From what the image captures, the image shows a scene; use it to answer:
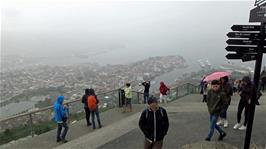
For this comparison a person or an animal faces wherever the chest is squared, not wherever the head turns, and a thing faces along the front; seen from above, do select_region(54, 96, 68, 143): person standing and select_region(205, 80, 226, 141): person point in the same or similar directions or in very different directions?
very different directions

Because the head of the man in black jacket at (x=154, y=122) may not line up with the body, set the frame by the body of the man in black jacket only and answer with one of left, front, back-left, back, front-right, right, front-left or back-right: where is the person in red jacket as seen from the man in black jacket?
back

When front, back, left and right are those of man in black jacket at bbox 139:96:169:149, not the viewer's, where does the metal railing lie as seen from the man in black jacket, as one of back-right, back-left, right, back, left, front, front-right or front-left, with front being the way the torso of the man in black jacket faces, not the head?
back-right

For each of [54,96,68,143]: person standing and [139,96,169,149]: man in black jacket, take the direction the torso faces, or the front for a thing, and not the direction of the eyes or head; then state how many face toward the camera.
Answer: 1

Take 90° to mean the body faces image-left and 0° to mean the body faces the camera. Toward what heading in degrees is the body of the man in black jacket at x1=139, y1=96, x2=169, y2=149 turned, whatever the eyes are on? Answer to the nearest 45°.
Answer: approximately 0°
